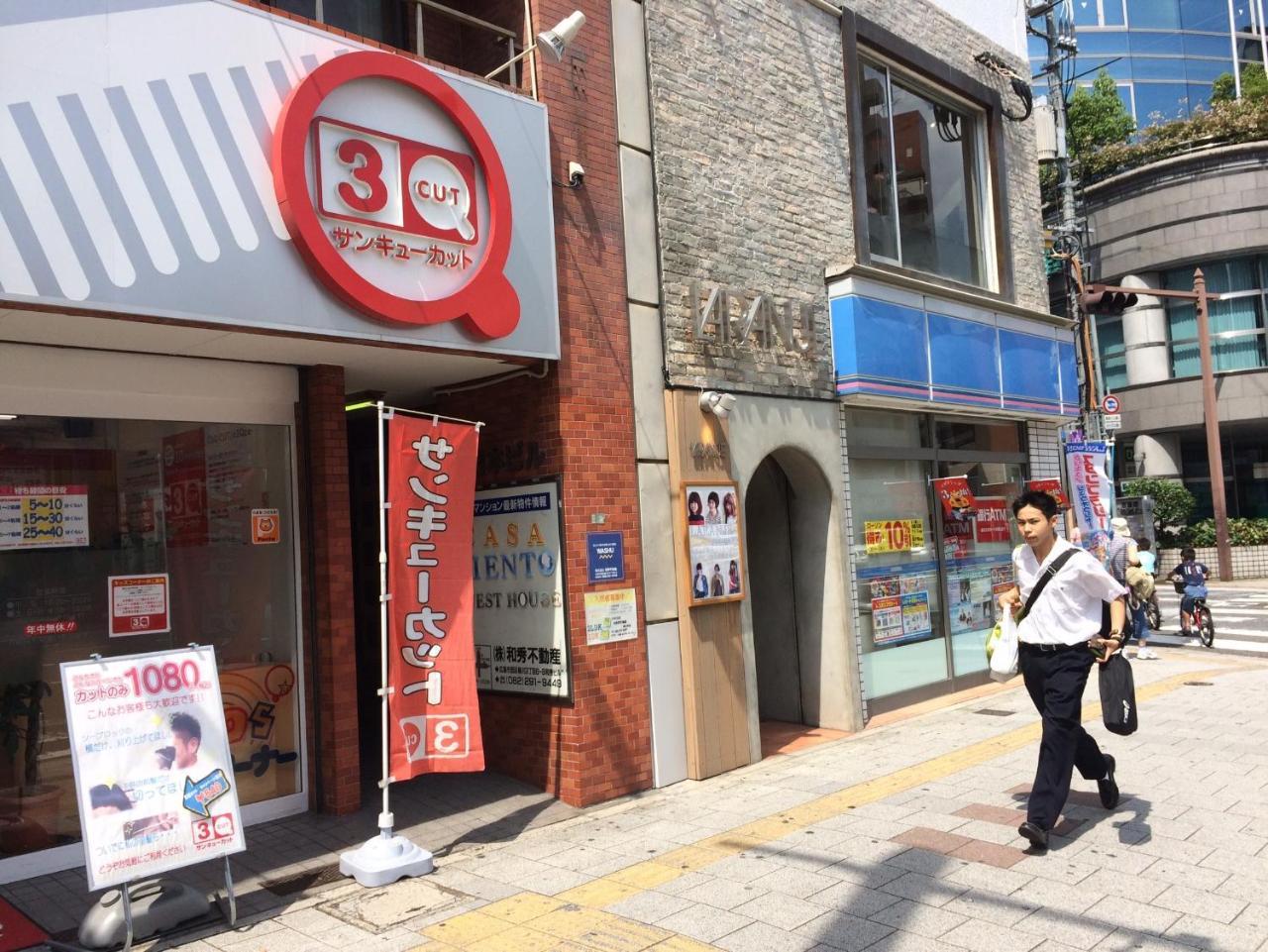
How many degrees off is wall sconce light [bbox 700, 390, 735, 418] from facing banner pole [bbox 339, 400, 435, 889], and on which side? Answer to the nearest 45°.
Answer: approximately 90° to its right

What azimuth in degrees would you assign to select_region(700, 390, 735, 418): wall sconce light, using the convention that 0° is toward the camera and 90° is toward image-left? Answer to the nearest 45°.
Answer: approximately 315°

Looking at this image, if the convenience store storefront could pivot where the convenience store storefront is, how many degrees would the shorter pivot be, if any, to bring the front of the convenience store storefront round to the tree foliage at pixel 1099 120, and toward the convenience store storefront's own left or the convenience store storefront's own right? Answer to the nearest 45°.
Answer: approximately 135° to the convenience store storefront's own left

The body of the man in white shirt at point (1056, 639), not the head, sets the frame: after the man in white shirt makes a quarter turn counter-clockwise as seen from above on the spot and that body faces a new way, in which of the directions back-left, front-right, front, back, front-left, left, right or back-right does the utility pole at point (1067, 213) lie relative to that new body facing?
back-left

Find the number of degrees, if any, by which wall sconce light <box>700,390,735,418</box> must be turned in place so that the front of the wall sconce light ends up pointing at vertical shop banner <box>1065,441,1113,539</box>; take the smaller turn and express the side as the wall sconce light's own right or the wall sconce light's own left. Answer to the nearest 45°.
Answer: approximately 90° to the wall sconce light's own left

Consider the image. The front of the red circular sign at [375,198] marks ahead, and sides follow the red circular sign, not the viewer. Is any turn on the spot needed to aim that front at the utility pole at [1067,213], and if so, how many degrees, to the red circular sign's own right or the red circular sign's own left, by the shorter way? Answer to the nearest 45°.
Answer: approximately 90° to the red circular sign's own left

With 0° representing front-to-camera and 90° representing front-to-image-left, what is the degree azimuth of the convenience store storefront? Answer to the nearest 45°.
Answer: approximately 315°

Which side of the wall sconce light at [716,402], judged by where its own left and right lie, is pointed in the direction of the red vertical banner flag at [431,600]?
right
